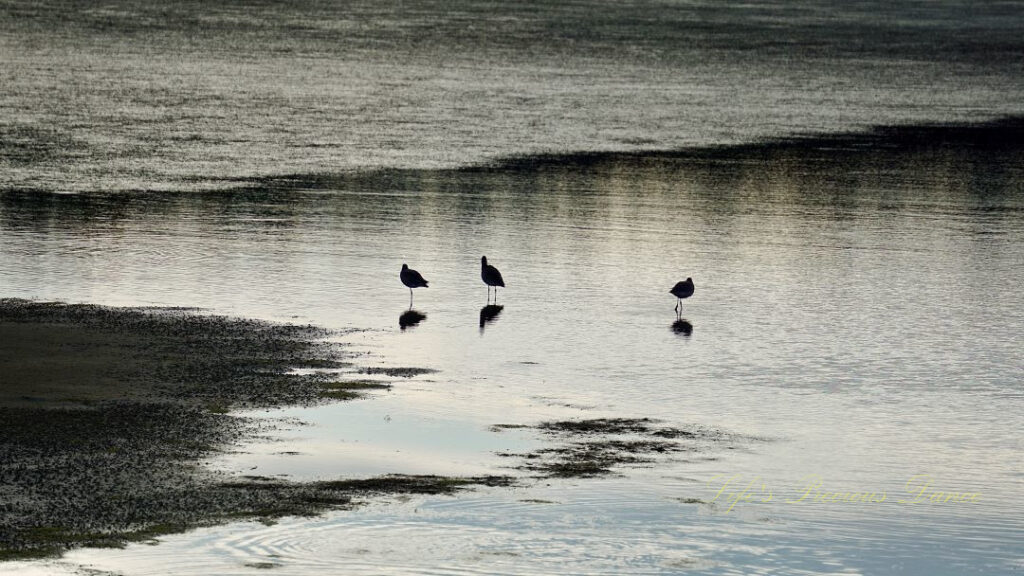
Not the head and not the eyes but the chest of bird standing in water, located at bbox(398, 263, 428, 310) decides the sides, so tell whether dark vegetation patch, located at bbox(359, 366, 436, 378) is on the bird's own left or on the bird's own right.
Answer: on the bird's own left

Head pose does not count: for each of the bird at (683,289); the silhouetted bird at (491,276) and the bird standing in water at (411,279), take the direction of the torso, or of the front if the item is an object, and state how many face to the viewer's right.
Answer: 1

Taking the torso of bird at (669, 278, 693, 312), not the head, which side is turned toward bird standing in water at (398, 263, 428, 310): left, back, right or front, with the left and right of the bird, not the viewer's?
back

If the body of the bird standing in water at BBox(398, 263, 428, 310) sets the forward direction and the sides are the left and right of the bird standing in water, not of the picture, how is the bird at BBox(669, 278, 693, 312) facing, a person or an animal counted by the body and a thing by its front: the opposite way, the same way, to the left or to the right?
the opposite way

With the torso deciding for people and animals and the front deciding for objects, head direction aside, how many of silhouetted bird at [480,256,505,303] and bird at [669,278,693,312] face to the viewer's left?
1

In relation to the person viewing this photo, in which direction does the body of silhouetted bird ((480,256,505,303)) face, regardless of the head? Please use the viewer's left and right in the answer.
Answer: facing to the left of the viewer

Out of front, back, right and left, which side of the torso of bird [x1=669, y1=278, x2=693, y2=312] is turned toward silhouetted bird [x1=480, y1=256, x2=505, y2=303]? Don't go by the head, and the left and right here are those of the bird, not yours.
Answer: back

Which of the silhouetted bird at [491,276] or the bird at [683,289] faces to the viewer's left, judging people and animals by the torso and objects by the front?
the silhouetted bird

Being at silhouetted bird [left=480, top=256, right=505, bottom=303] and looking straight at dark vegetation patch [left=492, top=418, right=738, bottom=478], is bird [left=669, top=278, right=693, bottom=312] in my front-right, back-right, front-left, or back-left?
front-left

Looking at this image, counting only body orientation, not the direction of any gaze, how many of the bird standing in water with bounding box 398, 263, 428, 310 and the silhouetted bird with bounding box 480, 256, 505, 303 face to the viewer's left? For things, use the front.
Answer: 2

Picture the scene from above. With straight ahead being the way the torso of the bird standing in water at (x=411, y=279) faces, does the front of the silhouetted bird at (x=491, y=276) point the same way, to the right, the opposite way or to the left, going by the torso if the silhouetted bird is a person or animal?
the same way

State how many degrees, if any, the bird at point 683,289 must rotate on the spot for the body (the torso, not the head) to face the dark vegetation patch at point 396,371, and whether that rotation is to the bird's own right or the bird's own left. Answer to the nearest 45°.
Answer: approximately 135° to the bird's own right

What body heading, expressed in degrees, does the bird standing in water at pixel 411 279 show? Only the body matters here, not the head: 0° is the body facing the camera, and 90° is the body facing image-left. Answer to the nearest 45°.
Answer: approximately 90°

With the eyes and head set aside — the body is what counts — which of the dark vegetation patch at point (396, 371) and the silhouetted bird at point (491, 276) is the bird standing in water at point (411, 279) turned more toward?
the dark vegetation patch

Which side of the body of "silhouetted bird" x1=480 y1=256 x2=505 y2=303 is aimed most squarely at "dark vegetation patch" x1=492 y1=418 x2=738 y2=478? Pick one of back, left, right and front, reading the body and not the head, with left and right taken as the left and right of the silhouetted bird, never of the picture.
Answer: left

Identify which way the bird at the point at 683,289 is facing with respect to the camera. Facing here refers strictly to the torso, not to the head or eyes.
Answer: to the viewer's right

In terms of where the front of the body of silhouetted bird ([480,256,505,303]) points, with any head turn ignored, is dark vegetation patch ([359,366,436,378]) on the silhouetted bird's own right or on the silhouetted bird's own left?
on the silhouetted bird's own left
